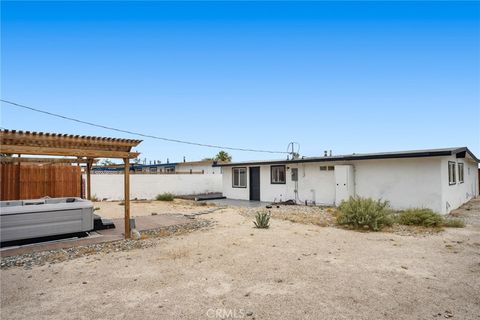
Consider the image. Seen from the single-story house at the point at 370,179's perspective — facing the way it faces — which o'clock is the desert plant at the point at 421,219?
The desert plant is roughly at 10 o'clock from the single-story house.

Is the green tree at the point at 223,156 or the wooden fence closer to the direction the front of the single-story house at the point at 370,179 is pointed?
the wooden fence

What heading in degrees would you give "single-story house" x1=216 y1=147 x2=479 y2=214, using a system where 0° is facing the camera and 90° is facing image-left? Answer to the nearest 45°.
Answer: approximately 45°

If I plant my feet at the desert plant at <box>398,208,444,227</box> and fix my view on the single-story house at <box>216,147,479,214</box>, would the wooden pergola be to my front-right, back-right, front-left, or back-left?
back-left

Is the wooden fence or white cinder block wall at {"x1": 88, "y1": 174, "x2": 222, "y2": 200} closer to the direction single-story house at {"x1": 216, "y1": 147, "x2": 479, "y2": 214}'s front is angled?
the wooden fence

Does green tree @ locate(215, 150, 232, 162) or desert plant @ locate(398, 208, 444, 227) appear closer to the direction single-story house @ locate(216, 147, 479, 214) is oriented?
the desert plant

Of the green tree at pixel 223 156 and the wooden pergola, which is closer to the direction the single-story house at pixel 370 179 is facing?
the wooden pergola

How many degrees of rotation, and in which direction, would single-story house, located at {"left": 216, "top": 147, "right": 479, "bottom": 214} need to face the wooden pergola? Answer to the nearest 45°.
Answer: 0° — it already faces it

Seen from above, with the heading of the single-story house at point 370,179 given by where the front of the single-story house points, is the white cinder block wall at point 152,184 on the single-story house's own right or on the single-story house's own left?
on the single-story house's own right

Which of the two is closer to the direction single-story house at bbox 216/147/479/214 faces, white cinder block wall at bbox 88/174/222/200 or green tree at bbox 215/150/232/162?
the white cinder block wall

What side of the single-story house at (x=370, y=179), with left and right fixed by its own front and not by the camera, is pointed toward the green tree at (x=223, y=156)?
right
